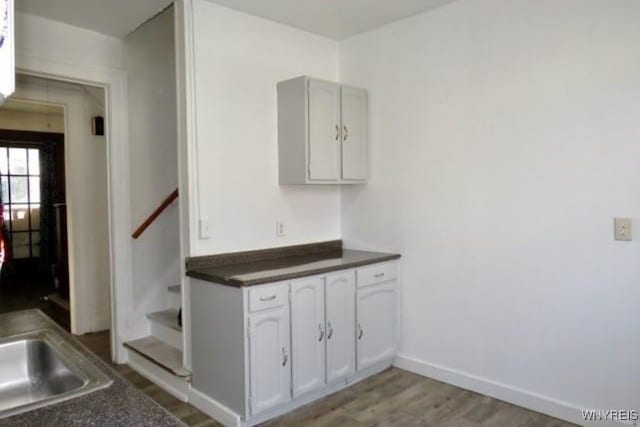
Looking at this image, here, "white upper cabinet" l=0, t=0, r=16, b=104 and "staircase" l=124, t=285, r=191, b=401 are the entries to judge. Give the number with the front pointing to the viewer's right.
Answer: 1

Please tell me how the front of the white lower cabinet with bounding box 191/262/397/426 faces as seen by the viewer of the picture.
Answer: facing the viewer and to the right of the viewer

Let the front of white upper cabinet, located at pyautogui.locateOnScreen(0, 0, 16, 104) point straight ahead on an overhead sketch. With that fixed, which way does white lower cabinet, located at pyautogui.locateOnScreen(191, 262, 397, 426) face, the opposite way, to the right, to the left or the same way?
to the right

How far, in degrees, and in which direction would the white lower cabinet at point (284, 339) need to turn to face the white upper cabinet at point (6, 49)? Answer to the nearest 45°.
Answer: approximately 45° to its right

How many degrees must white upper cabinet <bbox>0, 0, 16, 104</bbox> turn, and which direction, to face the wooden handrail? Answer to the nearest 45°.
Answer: approximately 90° to its left

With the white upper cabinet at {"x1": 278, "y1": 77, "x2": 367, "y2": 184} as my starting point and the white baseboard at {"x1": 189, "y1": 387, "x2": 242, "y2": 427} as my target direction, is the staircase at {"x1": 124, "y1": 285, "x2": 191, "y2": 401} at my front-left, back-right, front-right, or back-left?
front-right

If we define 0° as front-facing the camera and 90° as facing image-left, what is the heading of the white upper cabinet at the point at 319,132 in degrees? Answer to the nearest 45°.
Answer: approximately 315°

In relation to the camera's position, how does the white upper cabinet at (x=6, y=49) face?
facing to the right of the viewer
